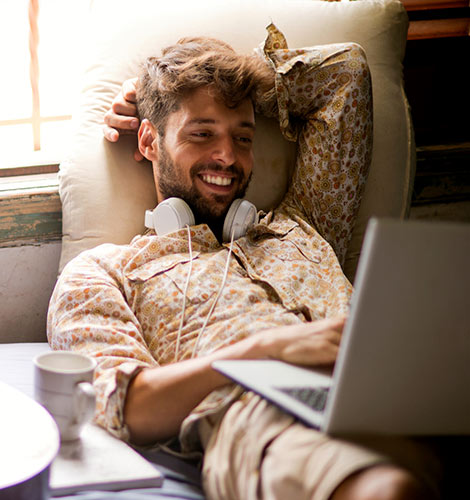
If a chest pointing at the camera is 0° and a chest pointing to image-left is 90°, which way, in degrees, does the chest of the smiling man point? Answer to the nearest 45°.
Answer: approximately 315°

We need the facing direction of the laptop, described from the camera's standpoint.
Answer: facing away from the viewer and to the left of the viewer

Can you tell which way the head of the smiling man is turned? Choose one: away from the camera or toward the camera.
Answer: toward the camera
